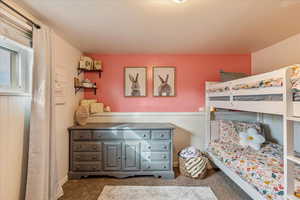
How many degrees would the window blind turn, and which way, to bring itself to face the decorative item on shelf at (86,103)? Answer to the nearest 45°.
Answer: approximately 90° to its left

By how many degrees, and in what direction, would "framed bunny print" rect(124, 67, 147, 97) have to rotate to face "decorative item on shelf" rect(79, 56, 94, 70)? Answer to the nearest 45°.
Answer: approximately 90° to its right

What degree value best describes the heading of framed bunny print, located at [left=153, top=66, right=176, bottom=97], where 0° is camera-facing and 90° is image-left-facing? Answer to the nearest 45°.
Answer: approximately 0°

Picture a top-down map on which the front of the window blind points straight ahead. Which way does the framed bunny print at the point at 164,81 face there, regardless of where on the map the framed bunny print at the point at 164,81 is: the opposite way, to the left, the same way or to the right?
to the right

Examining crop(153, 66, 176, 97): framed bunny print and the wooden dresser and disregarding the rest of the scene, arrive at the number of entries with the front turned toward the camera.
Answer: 2
